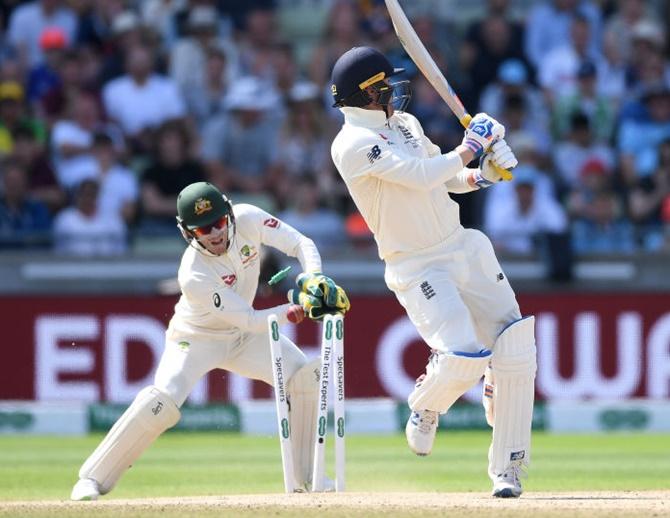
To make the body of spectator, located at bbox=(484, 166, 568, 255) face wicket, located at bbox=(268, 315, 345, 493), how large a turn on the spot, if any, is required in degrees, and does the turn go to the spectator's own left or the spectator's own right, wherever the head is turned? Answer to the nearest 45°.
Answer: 0° — they already face it

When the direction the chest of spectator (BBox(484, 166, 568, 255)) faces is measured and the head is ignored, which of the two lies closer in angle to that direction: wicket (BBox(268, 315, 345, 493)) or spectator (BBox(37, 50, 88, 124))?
the wicket

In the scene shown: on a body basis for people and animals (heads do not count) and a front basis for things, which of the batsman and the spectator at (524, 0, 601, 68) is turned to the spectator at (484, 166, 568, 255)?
the spectator at (524, 0, 601, 68)

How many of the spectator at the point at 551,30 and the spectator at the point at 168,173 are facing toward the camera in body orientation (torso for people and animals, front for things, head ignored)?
2

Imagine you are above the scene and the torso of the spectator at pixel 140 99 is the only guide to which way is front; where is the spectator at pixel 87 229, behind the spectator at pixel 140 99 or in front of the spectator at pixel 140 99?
in front

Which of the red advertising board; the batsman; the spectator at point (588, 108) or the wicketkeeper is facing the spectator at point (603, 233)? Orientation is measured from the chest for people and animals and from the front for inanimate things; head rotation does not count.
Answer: the spectator at point (588, 108)

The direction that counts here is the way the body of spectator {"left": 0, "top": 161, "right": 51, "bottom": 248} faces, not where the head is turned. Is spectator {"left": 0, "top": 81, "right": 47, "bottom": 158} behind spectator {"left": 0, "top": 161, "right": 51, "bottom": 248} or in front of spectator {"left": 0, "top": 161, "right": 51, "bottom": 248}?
behind
